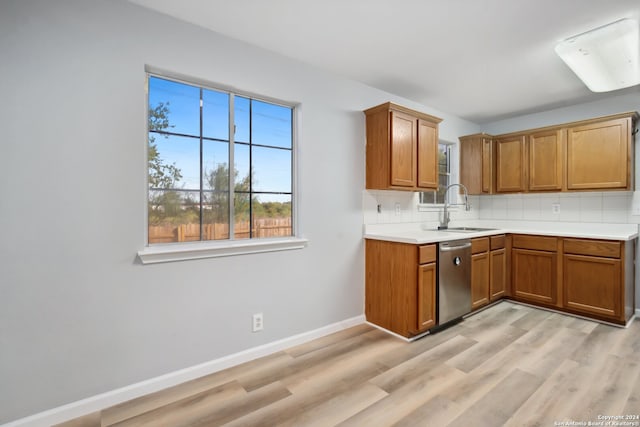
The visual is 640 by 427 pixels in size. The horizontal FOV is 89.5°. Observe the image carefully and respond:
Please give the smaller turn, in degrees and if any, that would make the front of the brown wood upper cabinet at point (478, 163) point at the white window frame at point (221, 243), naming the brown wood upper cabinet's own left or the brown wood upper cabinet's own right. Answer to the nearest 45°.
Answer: approximately 90° to the brown wood upper cabinet's own right

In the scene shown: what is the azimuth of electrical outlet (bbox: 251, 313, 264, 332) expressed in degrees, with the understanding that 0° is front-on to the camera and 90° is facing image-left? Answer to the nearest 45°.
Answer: approximately 315°

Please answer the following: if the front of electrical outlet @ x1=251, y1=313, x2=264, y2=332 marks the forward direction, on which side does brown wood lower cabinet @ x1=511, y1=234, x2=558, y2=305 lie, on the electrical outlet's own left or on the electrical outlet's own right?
on the electrical outlet's own left

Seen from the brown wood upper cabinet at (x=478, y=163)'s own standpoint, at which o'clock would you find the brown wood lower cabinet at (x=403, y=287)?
The brown wood lower cabinet is roughly at 2 o'clock from the brown wood upper cabinet.

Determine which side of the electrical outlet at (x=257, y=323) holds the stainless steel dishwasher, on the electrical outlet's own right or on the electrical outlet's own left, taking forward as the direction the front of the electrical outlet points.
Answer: on the electrical outlet's own left

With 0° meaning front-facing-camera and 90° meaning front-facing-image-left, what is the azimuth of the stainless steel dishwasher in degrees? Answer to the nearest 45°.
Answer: approximately 315°

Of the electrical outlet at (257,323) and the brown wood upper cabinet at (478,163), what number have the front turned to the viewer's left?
0

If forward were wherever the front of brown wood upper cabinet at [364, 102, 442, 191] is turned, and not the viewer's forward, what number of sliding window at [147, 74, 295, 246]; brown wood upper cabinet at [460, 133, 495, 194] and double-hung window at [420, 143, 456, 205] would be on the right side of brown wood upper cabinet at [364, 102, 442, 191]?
1

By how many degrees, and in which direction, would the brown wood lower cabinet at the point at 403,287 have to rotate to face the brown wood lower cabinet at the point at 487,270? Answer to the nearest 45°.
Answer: approximately 90° to its left
